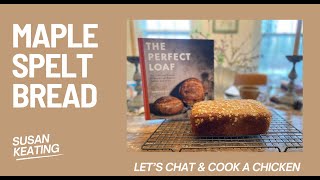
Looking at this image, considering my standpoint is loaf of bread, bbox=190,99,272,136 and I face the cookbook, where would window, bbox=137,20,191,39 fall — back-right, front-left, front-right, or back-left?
front-right

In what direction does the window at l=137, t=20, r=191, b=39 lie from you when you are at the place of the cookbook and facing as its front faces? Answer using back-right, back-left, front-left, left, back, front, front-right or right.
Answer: back

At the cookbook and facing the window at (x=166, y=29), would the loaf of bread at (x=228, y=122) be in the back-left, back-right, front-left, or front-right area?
back-right

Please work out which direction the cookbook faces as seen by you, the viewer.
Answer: facing the viewer
